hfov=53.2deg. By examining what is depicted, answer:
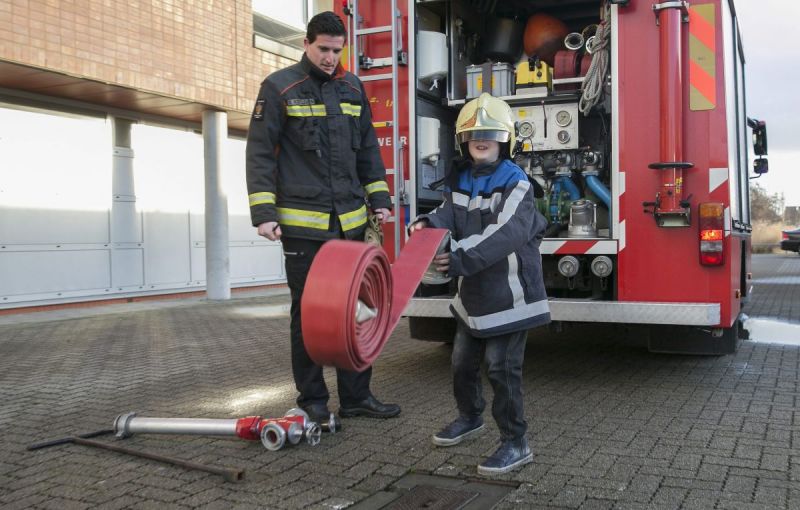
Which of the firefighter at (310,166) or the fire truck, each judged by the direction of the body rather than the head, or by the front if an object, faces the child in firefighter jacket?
the firefighter

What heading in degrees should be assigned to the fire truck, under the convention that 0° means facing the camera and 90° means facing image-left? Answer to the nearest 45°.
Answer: approximately 180°

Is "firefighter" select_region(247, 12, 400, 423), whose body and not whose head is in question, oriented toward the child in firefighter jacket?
yes

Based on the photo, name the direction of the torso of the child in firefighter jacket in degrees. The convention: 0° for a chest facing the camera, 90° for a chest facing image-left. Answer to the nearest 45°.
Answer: approximately 45°

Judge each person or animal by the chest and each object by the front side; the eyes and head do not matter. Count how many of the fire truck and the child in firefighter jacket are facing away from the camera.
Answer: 1
